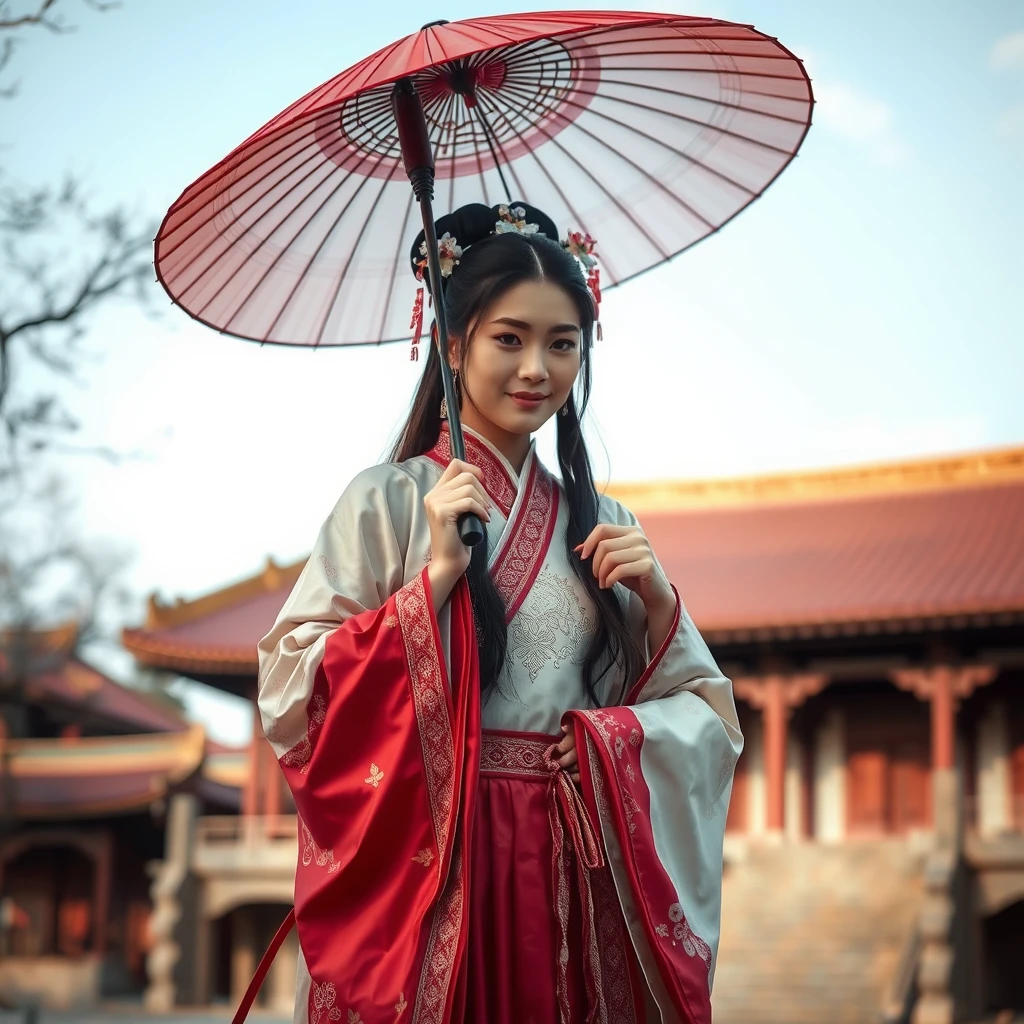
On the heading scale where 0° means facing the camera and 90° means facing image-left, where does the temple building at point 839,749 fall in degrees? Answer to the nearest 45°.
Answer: approximately 0°

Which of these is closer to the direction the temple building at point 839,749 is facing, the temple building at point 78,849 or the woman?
the woman

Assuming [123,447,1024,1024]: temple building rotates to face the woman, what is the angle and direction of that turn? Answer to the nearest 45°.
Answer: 0° — it already faces them

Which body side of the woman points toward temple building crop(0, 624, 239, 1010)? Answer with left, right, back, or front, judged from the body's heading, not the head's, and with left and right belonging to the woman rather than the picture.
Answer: back

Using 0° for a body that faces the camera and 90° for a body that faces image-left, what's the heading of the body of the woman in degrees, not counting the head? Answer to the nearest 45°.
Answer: approximately 0°

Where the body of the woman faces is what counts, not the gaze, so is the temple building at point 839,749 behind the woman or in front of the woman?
behind

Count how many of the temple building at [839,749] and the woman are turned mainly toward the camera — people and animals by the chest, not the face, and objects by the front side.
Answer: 2
